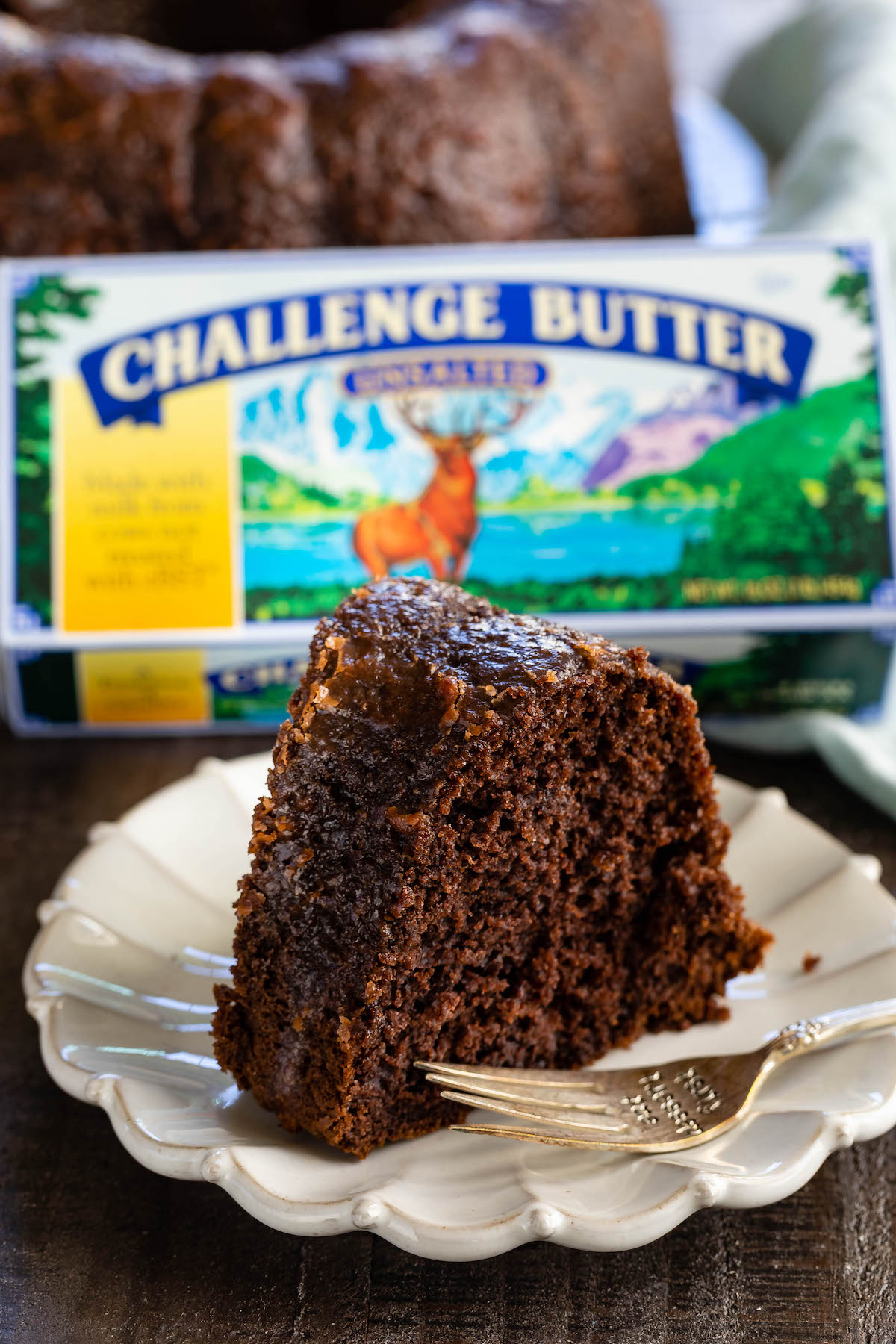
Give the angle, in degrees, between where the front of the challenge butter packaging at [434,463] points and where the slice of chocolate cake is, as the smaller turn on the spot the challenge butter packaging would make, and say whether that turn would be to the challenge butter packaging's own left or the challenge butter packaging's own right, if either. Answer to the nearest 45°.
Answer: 0° — it already faces it

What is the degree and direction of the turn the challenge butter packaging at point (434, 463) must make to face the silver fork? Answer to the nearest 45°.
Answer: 0° — it already faces it

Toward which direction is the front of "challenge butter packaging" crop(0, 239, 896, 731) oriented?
toward the camera

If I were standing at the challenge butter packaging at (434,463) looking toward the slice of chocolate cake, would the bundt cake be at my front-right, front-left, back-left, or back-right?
back-right

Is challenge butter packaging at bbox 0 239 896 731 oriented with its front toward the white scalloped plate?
yes
